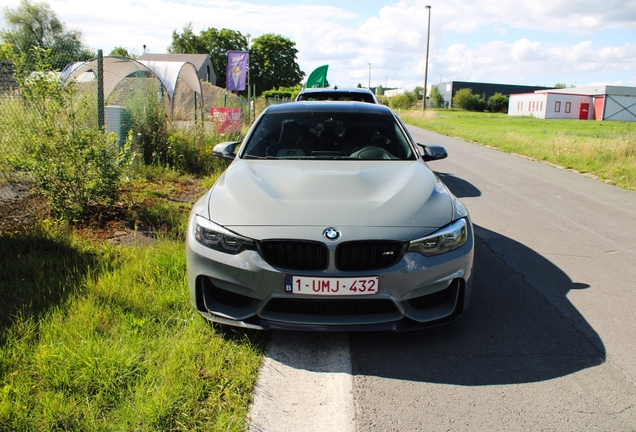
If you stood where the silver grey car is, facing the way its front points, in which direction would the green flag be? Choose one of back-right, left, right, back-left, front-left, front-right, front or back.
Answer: back

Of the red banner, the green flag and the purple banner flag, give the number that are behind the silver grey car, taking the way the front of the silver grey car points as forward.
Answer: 3

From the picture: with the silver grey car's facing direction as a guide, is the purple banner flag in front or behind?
behind

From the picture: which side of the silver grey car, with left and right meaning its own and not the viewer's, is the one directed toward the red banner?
back

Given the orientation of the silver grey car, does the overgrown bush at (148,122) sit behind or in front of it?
behind

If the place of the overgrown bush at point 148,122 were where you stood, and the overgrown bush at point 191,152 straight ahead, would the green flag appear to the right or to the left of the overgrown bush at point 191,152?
left

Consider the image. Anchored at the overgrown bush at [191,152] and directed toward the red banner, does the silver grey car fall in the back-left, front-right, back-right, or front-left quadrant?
back-right

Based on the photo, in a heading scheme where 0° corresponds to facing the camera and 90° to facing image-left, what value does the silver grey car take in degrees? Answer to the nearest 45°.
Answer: approximately 0°

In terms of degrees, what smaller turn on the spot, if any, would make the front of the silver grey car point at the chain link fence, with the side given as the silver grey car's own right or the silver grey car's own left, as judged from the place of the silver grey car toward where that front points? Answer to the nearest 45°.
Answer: approximately 135° to the silver grey car's own right
